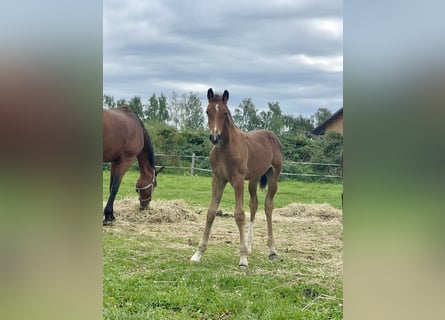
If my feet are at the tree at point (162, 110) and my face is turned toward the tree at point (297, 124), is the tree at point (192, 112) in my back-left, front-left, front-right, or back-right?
front-right

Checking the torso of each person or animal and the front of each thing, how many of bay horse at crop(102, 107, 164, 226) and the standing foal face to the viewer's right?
1

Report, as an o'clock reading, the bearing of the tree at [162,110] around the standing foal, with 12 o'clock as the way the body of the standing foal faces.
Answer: The tree is roughly at 4 o'clock from the standing foal.

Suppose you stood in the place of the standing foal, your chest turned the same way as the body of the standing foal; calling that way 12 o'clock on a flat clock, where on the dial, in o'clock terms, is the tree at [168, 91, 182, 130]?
The tree is roughly at 4 o'clock from the standing foal.

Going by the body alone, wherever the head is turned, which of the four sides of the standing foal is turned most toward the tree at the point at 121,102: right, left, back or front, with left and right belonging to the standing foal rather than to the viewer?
right

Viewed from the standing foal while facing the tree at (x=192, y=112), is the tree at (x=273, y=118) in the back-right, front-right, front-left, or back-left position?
front-right

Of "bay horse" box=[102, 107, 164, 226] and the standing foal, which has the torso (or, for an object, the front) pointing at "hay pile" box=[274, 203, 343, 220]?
the bay horse

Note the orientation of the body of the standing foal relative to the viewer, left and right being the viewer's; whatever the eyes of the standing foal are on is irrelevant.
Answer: facing the viewer and to the left of the viewer

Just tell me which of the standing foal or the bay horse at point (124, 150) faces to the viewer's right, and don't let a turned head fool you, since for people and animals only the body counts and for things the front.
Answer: the bay horse

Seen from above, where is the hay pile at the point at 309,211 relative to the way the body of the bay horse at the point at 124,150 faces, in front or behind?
in front

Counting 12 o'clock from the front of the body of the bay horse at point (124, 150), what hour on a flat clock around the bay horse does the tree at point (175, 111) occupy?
The tree is roughly at 10 o'clock from the bay horse.

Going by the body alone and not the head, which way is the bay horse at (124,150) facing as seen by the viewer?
to the viewer's right

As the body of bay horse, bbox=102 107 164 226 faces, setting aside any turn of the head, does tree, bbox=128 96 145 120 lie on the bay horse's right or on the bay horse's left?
on the bay horse's left

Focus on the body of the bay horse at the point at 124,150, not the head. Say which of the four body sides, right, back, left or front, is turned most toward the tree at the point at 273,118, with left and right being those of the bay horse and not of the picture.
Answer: front
